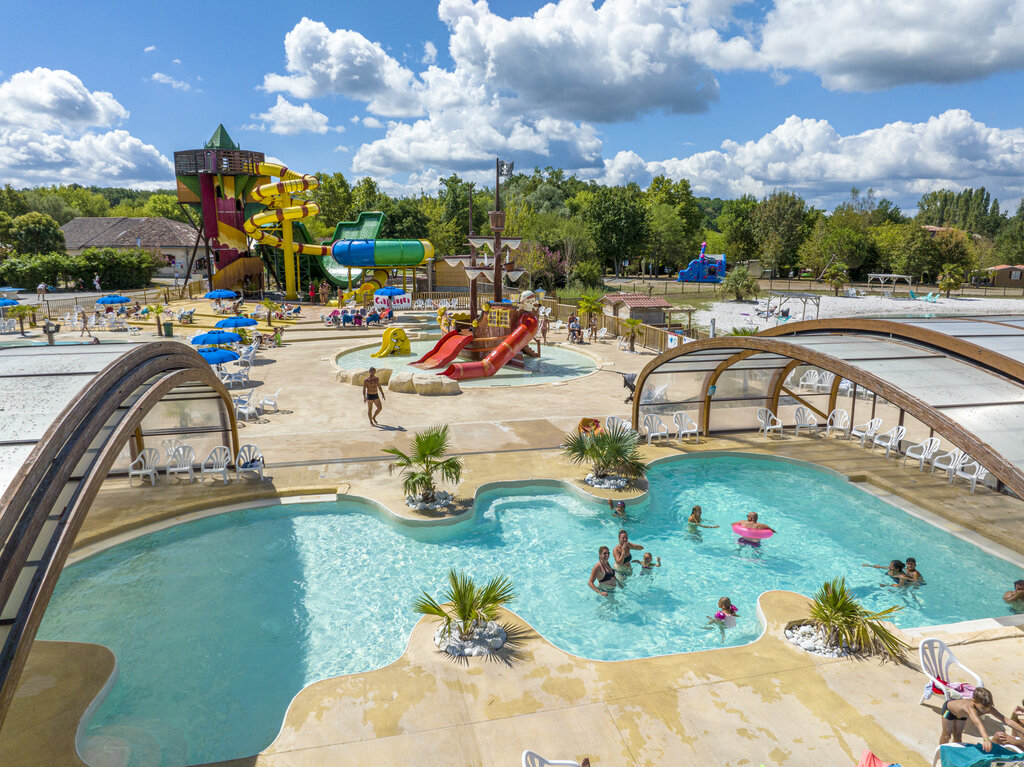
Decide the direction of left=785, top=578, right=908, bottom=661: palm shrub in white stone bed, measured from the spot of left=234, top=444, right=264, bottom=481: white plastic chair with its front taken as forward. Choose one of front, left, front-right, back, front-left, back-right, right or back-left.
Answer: front-left

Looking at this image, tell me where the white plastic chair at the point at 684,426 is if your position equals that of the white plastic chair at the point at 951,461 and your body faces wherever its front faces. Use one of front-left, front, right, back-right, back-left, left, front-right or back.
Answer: front-right

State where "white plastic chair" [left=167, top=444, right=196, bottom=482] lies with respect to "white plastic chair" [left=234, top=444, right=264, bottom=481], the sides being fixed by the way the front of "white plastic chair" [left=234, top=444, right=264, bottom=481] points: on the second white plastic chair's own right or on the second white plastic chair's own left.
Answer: on the second white plastic chair's own right

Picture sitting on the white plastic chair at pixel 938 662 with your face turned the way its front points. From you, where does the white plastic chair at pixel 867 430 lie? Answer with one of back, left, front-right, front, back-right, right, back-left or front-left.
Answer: back-left

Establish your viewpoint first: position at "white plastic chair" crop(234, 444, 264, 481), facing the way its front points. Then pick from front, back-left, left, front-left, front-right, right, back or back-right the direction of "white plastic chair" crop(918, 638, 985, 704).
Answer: front-left
